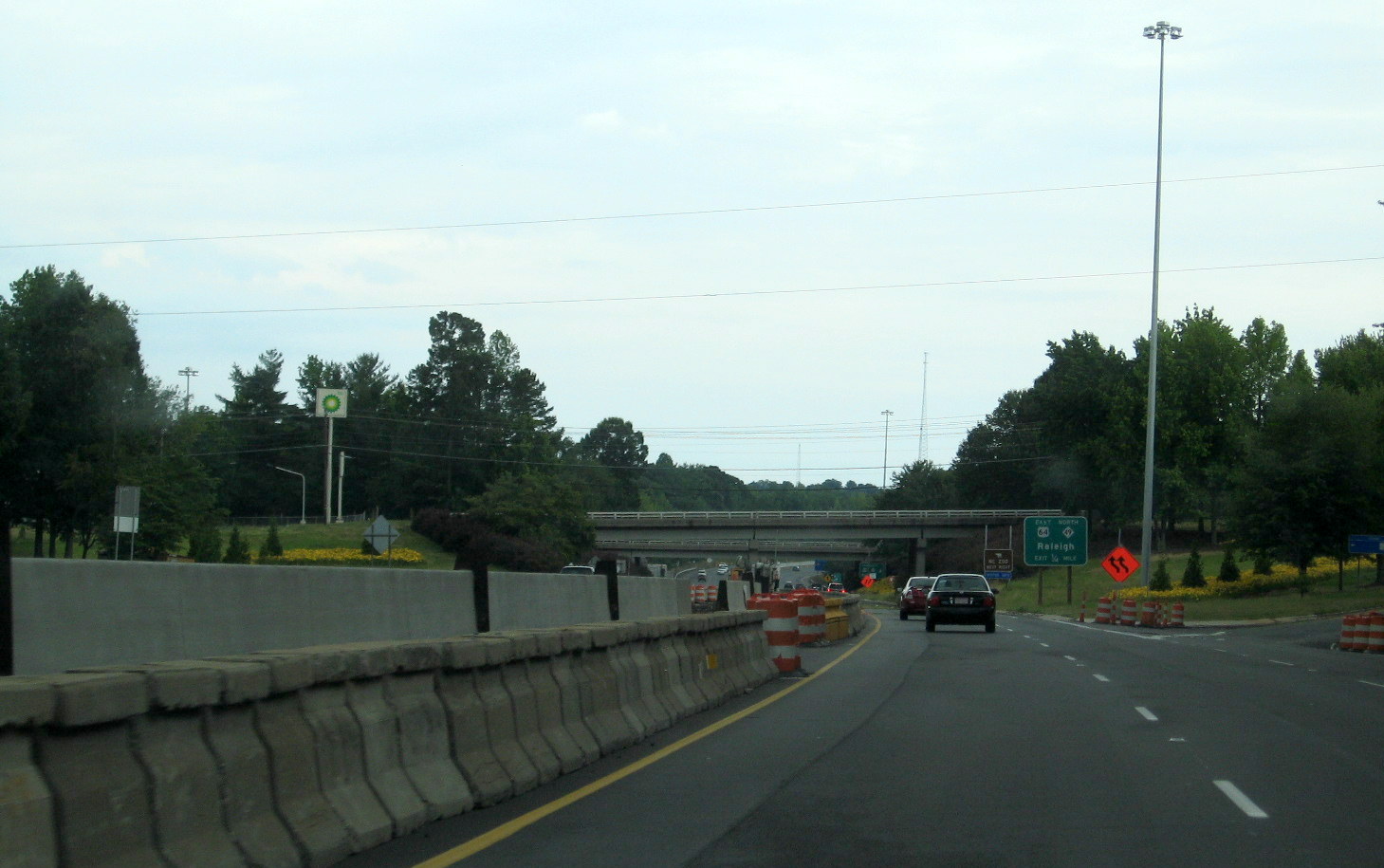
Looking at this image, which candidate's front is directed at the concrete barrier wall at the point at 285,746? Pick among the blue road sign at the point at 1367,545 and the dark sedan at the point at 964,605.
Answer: the blue road sign

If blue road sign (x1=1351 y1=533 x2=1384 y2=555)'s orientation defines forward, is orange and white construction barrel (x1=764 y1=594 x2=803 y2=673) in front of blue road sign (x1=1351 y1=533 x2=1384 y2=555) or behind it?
in front

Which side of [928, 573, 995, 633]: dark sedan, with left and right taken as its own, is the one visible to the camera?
back

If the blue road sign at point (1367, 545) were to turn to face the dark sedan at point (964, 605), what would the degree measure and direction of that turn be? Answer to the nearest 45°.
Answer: approximately 45° to its right

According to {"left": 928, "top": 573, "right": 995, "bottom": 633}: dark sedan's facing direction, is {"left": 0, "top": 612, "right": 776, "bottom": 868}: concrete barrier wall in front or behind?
behind

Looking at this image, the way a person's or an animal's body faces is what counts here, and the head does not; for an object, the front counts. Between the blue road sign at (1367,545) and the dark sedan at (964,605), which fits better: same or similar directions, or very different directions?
very different directions

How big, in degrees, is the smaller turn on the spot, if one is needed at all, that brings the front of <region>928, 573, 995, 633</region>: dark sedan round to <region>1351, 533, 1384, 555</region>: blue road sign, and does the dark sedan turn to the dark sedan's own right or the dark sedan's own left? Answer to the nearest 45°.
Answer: approximately 45° to the dark sedan's own right

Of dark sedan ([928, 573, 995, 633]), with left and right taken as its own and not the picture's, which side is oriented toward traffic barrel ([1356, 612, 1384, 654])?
right

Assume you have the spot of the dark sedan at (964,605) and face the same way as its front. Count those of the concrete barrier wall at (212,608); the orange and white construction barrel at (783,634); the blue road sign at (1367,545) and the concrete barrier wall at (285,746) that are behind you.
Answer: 3

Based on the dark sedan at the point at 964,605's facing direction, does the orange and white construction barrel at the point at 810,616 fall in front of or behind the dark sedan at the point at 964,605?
behind

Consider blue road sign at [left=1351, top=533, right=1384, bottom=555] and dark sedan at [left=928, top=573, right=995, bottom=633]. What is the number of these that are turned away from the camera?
1

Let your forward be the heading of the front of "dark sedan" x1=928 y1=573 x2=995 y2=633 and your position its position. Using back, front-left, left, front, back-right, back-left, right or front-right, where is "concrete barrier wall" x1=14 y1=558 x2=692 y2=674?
back
